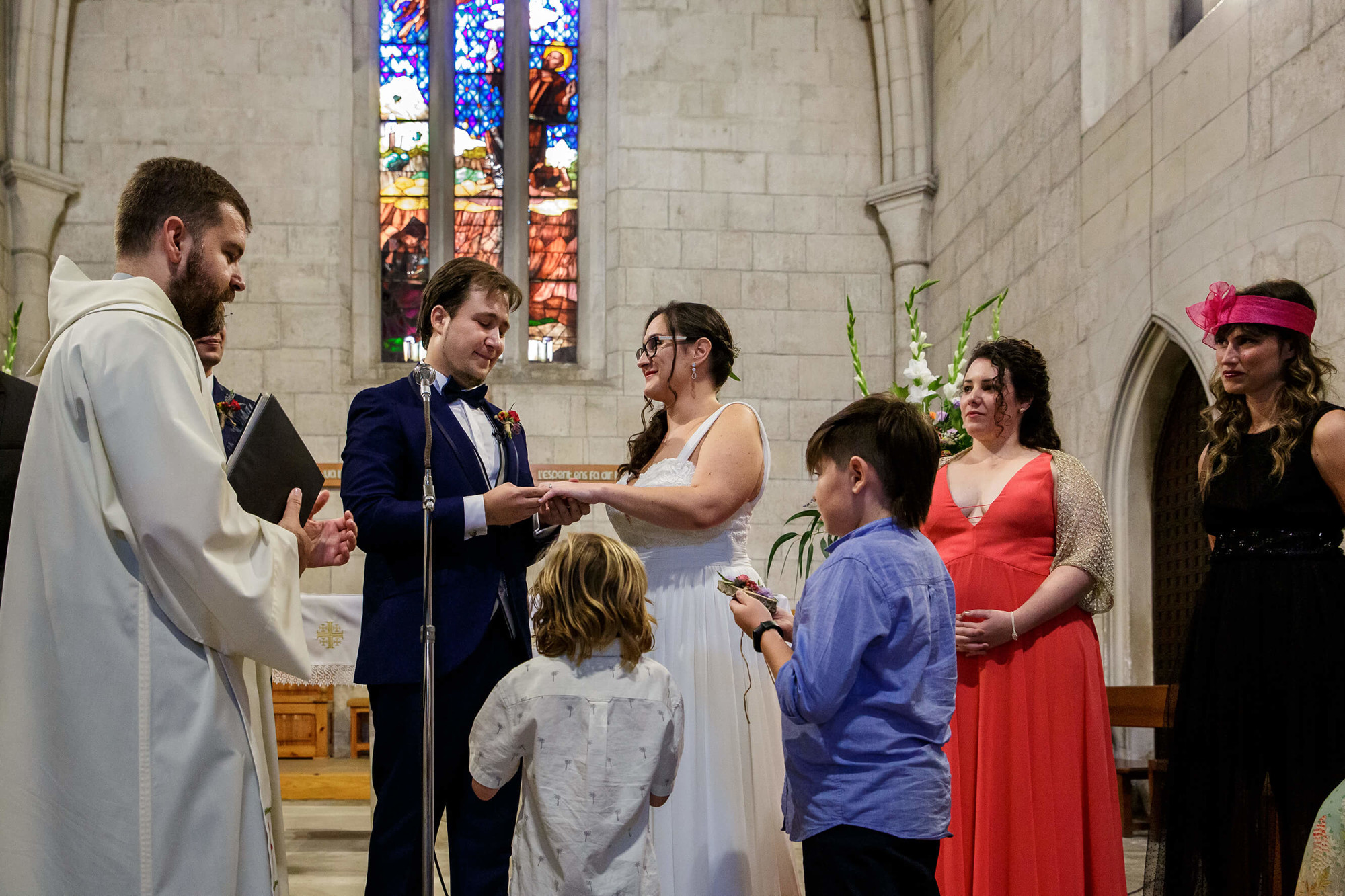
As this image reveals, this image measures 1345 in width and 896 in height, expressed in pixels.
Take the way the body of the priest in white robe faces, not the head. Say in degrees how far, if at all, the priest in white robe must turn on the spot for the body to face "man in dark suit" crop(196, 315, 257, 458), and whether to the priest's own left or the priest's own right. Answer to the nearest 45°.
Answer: approximately 90° to the priest's own left

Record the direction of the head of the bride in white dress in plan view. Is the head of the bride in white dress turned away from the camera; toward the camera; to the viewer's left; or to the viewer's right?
to the viewer's left

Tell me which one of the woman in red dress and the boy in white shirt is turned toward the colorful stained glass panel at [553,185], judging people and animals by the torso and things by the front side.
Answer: the boy in white shirt

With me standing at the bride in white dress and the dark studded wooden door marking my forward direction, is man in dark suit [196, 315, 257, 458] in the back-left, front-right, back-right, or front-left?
back-left

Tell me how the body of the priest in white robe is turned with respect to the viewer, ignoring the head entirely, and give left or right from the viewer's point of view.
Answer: facing to the right of the viewer

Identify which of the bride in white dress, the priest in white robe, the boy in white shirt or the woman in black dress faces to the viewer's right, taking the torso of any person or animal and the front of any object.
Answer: the priest in white robe

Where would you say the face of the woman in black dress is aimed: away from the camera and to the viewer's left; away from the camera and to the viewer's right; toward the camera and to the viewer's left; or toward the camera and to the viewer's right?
toward the camera and to the viewer's left

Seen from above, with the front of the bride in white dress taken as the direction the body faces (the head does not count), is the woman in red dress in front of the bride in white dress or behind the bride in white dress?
behind

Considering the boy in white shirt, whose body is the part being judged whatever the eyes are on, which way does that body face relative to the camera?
away from the camera

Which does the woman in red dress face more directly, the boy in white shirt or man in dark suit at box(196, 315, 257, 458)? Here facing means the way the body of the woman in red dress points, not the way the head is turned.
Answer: the boy in white shirt

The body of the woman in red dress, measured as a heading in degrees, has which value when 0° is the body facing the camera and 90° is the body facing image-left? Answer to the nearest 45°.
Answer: approximately 45°

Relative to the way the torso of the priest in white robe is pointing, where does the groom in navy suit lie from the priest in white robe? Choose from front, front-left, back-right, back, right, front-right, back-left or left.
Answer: front-left

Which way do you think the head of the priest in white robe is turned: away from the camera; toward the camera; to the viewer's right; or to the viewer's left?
to the viewer's right

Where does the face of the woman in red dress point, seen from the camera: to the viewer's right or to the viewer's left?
to the viewer's left

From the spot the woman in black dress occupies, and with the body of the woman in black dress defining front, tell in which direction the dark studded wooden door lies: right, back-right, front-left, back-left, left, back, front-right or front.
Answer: back-right

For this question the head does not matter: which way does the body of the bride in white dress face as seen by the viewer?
to the viewer's left
